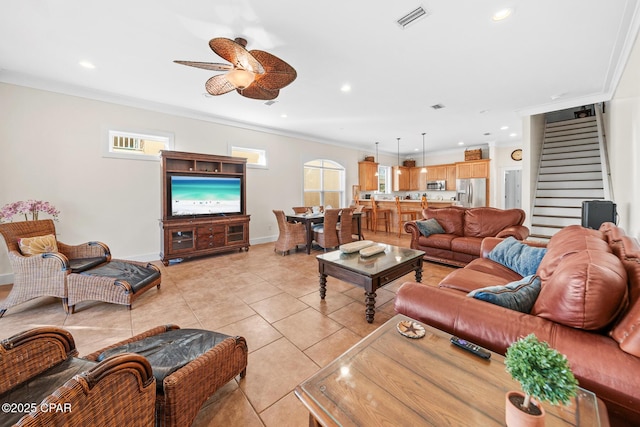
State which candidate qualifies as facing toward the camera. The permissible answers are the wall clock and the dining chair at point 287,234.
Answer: the wall clock

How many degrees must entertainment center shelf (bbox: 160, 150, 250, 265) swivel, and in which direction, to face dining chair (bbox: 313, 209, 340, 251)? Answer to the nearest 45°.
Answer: approximately 45° to its left

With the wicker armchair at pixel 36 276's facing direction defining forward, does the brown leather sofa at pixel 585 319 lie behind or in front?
in front

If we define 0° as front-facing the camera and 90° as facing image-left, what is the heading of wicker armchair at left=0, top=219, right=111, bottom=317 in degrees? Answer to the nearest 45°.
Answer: approximately 315°

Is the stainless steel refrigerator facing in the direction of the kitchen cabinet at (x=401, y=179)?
no

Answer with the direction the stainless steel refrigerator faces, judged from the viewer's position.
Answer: facing the viewer

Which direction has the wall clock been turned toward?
toward the camera

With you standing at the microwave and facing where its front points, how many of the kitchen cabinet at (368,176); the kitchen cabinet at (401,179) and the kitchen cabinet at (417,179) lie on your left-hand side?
0

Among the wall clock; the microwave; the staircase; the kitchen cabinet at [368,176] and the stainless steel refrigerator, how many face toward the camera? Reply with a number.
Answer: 5

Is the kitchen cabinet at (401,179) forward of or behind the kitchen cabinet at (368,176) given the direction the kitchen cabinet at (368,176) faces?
behind

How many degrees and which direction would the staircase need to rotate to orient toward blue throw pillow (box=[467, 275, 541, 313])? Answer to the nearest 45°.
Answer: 0° — it already faces it

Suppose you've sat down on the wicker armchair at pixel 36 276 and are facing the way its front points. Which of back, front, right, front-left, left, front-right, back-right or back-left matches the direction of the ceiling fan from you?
front

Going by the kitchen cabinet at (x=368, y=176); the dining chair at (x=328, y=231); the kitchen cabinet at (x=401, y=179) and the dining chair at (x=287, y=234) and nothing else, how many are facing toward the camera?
2

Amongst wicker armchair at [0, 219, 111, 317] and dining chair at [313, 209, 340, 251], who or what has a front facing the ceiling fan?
the wicker armchair

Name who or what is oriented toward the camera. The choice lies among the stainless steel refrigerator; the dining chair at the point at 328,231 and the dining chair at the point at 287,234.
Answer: the stainless steel refrigerator

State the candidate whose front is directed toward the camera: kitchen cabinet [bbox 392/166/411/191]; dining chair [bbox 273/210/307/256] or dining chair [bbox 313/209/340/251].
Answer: the kitchen cabinet

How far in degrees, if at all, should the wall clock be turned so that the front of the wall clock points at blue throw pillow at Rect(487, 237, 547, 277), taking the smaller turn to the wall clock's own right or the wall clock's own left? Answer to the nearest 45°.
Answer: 0° — it already faces it

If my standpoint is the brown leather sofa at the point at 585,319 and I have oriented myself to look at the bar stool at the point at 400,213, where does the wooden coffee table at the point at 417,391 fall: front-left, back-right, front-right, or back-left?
back-left

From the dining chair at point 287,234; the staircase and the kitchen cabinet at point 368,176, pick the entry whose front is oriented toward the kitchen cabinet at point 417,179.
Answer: the dining chair

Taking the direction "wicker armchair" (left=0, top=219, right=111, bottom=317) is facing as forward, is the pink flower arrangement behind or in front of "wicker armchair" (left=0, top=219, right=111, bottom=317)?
behind

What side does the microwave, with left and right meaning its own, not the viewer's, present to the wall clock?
left
